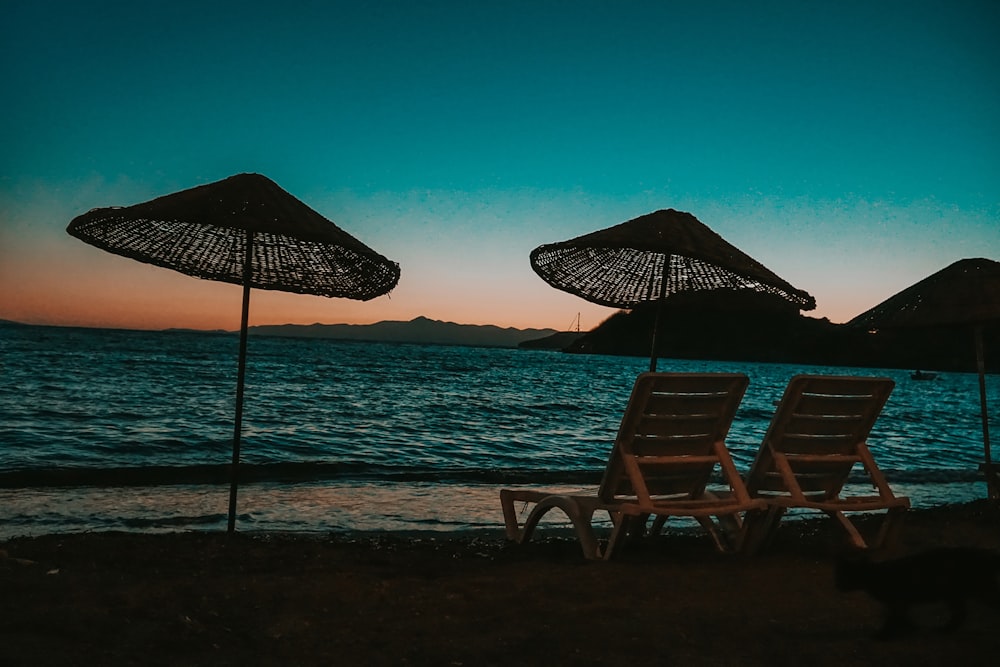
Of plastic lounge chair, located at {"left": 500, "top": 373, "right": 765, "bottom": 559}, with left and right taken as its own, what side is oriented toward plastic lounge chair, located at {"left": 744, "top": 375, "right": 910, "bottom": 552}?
right

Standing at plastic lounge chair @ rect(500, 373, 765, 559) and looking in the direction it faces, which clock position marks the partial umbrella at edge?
The partial umbrella at edge is roughly at 3 o'clock from the plastic lounge chair.

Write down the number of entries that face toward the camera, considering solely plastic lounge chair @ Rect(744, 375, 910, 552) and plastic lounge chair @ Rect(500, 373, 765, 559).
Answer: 0

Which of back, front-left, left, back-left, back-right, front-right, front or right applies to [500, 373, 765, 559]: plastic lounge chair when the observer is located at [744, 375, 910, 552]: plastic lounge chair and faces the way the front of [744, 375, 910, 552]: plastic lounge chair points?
left

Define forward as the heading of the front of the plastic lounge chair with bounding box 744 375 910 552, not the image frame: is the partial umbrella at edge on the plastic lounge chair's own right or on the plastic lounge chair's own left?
on the plastic lounge chair's own right

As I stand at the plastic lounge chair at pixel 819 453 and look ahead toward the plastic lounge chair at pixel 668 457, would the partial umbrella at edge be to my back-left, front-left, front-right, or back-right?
back-right

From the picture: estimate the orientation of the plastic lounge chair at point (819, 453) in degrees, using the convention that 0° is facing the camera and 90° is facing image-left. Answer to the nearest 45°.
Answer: approximately 135°

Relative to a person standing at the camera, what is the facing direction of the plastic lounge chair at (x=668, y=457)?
facing away from the viewer and to the left of the viewer
